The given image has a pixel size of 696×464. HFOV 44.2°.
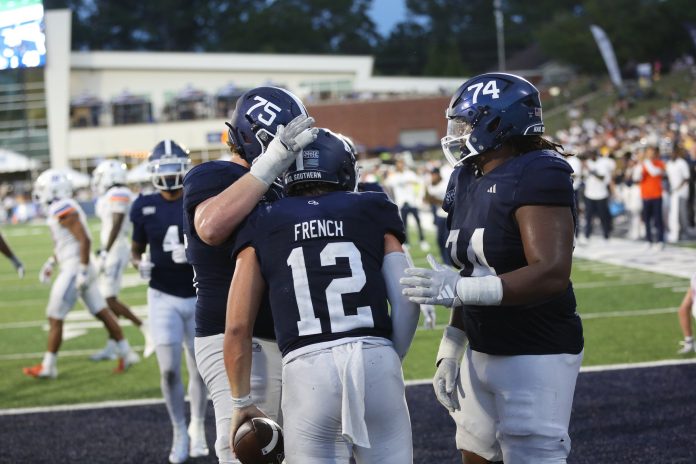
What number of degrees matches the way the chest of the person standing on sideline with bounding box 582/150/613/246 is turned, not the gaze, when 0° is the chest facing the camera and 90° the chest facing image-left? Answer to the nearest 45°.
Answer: approximately 0°

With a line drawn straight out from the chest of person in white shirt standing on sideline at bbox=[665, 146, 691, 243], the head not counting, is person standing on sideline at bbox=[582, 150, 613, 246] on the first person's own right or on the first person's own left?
on the first person's own right

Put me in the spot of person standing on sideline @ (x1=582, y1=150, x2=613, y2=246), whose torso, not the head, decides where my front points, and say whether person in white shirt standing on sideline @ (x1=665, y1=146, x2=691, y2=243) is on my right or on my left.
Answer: on my left

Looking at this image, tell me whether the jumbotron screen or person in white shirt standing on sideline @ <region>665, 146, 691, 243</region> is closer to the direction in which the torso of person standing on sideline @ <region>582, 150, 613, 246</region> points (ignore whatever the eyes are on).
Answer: the jumbotron screen

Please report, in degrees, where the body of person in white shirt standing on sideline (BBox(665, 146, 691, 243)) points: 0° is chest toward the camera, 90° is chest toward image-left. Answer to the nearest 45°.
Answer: approximately 45°
